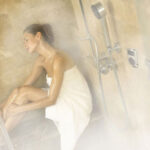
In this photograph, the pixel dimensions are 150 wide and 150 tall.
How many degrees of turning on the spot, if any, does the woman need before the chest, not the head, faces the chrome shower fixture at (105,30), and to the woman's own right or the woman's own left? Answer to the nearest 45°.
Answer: approximately 135° to the woman's own left

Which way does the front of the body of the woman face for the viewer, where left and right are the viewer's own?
facing to the left of the viewer

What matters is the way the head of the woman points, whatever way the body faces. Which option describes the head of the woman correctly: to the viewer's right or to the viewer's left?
to the viewer's left
